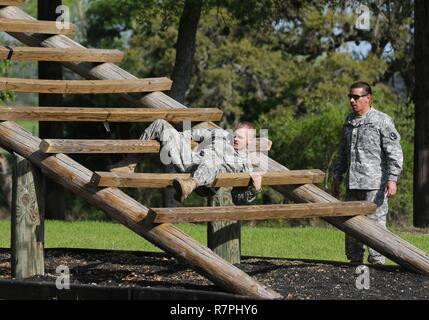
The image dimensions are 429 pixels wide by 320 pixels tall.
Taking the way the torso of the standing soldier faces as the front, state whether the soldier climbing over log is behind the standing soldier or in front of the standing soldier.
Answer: in front

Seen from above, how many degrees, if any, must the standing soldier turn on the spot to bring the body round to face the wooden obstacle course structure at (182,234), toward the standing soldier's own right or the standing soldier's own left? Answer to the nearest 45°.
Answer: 0° — they already face it

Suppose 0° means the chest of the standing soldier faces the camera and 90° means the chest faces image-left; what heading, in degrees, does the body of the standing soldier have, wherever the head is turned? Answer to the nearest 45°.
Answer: approximately 45°
